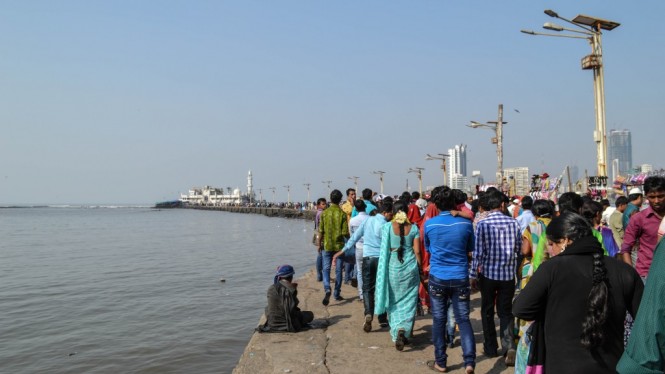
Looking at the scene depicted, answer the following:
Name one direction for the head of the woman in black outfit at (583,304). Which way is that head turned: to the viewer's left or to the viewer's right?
to the viewer's left

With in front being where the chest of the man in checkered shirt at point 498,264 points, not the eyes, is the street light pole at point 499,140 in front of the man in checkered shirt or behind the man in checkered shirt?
in front

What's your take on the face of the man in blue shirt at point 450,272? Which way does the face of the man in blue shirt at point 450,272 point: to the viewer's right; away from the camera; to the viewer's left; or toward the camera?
away from the camera

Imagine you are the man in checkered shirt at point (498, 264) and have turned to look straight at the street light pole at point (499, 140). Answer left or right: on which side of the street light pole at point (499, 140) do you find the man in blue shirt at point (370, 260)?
left

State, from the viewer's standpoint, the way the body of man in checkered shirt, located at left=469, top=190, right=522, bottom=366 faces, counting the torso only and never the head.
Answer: away from the camera

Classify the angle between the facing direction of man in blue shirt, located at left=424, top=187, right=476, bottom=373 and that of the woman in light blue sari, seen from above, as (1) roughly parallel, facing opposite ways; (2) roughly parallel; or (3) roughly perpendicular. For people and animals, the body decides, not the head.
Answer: roughly parallel

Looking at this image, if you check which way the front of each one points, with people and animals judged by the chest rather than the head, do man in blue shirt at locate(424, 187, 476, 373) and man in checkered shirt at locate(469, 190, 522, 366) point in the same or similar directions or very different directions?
same or similar directions

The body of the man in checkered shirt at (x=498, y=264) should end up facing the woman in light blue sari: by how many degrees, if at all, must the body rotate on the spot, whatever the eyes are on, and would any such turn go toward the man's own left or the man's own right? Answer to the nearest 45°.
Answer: approximately 45° to the man's own left

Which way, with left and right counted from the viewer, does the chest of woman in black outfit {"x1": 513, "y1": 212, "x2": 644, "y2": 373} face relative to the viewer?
facing away from the viewer and to the left of the viewer

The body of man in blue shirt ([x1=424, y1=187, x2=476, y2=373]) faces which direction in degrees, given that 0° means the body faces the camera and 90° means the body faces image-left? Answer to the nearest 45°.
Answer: approximately 180°

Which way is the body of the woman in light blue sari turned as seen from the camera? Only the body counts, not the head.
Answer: away from the camera

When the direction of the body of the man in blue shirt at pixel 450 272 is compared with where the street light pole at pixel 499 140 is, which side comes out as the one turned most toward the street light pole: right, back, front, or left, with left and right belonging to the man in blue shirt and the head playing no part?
front

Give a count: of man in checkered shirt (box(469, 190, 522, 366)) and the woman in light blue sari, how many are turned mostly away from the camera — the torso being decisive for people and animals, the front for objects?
2

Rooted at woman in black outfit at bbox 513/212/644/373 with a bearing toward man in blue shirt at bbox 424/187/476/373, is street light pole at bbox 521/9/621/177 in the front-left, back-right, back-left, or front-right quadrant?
front-right

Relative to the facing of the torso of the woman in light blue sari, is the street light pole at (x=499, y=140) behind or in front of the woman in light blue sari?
in front

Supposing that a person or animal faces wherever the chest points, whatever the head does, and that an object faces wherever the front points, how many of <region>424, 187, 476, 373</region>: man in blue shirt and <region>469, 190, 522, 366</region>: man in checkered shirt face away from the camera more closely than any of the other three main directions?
2
